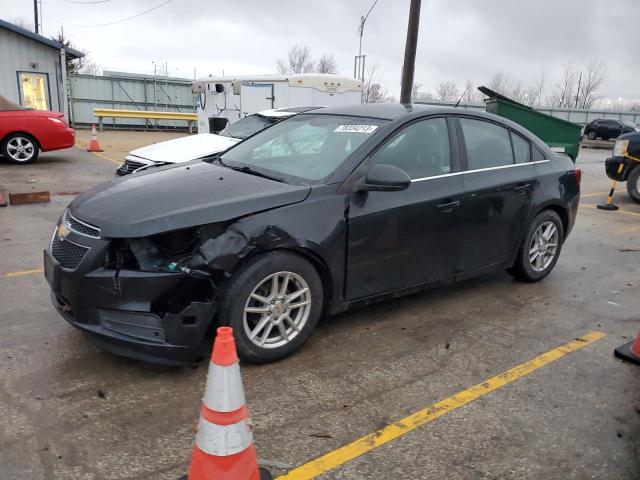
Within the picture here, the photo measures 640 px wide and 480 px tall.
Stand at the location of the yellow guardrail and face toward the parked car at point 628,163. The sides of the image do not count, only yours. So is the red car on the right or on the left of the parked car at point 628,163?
right

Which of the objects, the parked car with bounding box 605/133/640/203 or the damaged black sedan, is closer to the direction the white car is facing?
the damaged black sedan

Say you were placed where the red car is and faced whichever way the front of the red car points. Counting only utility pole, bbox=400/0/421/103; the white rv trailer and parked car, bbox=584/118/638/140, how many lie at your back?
3

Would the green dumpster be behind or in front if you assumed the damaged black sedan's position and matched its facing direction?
behind

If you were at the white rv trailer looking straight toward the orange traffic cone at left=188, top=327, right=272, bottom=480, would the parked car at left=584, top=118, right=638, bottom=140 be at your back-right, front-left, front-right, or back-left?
back-left

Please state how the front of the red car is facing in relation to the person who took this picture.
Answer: facing to the left of the viewer

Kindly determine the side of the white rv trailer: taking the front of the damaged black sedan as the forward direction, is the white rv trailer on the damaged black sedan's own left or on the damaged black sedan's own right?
on the damaged black sedan's own right

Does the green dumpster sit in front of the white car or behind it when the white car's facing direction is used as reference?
behind
